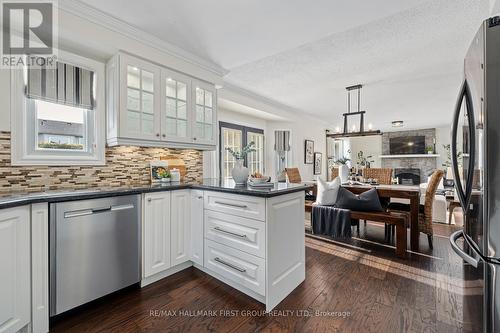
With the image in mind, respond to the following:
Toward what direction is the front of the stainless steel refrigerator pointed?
to the viewer's left

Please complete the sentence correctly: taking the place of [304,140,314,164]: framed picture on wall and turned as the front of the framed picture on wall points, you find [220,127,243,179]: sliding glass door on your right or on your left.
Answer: on your right

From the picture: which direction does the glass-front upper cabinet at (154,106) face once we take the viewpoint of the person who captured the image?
facing the viewer and to the right of the viewer

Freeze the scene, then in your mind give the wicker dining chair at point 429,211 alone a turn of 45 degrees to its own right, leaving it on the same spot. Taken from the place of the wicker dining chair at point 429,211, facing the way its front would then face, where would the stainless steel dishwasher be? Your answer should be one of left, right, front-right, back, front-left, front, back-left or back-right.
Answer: left

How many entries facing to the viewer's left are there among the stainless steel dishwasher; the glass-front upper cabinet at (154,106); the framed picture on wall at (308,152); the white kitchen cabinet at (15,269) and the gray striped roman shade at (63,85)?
0

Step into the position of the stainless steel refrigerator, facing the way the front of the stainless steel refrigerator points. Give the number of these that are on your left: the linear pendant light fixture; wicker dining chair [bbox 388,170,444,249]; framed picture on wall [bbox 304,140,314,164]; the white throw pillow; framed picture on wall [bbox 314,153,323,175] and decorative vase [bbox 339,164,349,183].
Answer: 0

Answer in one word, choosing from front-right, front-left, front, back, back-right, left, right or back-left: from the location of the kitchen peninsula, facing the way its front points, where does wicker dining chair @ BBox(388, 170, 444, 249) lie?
back-left

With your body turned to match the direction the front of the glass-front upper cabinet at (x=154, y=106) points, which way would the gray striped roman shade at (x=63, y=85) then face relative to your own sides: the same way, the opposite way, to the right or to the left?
the same way

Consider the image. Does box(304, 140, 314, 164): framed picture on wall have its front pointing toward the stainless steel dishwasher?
no

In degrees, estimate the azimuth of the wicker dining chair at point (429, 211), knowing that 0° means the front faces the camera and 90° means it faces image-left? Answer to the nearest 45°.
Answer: approximately 90°

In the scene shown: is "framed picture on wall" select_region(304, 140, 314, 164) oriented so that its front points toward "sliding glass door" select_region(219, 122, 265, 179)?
no

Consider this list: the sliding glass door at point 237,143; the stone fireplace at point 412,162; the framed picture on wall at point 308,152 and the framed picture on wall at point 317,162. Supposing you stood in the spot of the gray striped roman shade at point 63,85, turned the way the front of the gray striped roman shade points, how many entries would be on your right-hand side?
0

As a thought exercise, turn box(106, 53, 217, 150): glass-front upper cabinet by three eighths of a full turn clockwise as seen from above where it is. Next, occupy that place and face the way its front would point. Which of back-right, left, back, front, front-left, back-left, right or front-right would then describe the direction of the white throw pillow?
back

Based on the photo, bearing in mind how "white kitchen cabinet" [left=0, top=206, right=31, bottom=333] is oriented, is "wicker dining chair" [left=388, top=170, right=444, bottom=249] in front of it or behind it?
in front
